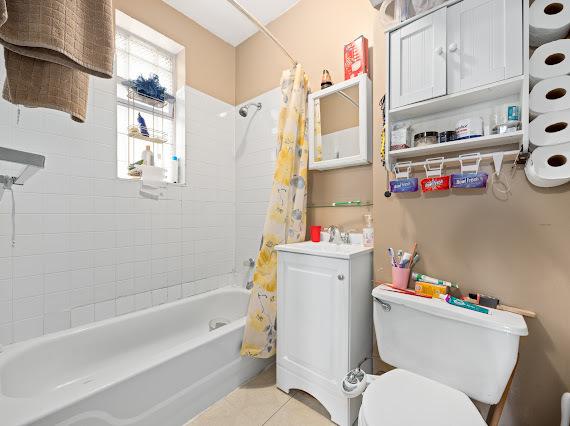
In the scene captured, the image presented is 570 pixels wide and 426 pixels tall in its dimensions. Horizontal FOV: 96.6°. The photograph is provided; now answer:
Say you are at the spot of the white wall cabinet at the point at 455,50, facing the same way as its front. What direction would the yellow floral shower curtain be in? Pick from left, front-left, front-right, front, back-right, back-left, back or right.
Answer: front-right

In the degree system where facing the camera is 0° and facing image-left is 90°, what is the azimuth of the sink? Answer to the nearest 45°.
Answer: approximately 45°

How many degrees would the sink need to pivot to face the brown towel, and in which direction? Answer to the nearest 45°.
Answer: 0° — it already faces it

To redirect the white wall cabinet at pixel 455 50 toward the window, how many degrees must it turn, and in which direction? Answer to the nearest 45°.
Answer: approximately 45° to its right

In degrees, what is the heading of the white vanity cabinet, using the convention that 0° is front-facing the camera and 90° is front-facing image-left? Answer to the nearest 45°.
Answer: approximately 45°

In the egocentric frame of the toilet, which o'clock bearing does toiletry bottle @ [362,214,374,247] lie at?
The toiletry bottle is roughly at 3 o'clock from the toilet.

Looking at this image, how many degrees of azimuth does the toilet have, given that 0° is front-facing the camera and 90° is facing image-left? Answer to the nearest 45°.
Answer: approximately 45°
